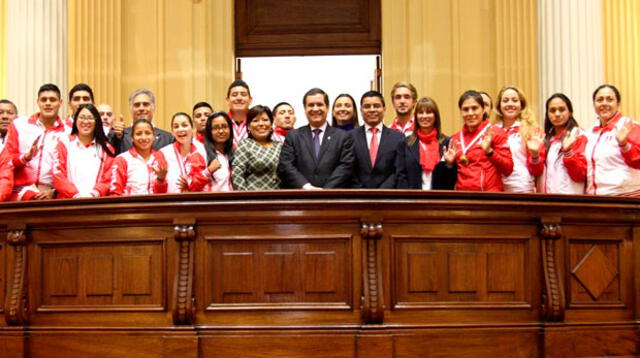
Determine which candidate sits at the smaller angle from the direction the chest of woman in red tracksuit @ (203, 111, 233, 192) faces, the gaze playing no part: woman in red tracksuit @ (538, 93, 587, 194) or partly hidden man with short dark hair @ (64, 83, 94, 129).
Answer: the woman in red tracksuit

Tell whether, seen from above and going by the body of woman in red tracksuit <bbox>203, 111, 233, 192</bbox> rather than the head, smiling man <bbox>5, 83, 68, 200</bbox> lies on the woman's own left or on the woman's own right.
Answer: on the woman's own right

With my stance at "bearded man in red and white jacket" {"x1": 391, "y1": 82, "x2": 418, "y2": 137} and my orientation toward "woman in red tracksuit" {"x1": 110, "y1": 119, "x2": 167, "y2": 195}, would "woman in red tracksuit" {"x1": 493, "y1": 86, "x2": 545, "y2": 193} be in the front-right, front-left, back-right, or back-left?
back-left

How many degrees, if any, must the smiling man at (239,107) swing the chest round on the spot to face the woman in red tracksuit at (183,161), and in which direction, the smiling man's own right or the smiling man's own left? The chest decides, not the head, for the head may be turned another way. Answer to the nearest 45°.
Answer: approximately 45° to the smiling man's own right

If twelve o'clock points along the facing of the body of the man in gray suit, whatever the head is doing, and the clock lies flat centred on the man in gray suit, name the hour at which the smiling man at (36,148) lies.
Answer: The smiling man is roughly at 3 o'clock from the man in gray suit.

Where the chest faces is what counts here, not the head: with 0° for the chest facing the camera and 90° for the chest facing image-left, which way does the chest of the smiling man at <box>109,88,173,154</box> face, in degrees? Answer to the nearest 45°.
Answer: approximately 0°

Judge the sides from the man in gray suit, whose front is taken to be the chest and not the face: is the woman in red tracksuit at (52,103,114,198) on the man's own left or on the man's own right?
on the man's own right

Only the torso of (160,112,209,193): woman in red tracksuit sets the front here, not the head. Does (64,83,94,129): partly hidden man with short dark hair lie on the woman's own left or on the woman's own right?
on the woman's own right

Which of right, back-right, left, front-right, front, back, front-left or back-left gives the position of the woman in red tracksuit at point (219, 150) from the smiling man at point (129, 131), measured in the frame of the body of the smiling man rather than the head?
front-left
